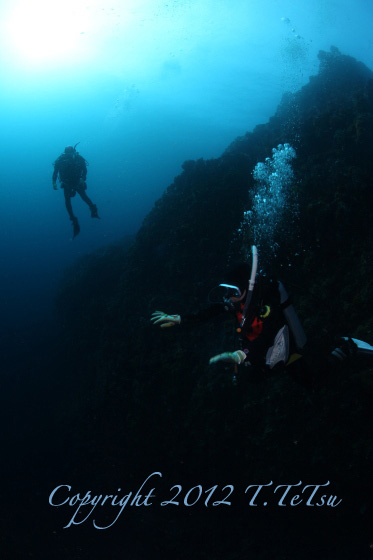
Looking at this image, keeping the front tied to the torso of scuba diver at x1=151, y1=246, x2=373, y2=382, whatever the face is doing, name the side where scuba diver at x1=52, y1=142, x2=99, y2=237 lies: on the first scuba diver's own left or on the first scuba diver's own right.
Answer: on the first scuba diver's own right

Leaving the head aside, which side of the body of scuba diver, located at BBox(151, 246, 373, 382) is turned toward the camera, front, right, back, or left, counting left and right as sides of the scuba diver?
left
